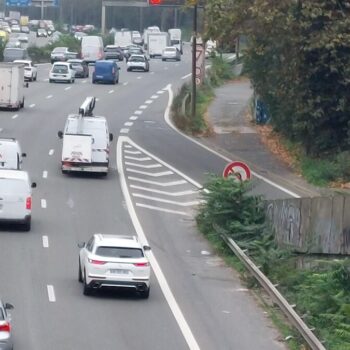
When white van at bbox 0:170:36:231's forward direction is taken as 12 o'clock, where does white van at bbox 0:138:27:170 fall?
white van at bbox 0:138:27:170 is roughly at 12 o'clock from white van at bbox 0:170:36:231.

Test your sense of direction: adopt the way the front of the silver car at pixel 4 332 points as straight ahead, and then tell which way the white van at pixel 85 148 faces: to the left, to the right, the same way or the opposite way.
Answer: the same way

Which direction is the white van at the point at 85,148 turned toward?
away from the camera

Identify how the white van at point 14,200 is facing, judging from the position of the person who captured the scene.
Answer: facing away from the viewer

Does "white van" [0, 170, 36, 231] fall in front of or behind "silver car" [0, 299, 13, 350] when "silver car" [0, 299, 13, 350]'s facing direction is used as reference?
in front

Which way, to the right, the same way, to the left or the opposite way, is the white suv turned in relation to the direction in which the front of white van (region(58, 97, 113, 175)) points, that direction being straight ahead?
the same way

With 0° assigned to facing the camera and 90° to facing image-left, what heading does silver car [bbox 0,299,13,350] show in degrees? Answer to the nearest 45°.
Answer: approximately 180°

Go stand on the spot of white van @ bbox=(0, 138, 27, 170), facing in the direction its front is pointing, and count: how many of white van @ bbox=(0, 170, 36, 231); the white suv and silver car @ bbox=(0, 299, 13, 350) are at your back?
3

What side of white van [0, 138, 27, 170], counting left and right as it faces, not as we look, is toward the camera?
back

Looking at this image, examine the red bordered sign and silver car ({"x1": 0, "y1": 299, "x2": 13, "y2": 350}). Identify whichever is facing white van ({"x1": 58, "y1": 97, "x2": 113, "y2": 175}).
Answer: the silver car

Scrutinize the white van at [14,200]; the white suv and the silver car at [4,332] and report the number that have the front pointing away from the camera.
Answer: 3

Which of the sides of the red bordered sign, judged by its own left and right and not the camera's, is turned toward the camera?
front

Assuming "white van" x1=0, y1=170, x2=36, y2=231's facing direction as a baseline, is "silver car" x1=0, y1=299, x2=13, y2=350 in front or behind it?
behind

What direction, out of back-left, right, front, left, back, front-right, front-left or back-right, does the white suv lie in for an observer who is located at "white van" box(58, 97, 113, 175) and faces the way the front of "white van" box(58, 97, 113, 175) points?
back

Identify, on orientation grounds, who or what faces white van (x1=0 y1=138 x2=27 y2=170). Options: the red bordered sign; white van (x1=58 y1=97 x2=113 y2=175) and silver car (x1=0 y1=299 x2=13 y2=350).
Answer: the silver car

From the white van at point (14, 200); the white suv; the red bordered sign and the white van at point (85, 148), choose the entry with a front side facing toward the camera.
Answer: the red bordered sign

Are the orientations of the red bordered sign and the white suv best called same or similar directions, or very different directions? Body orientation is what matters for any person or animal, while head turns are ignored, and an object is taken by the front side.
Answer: very different directions

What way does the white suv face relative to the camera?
away from the camera

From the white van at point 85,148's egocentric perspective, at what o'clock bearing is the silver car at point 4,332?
The silver car is roughly at 6 o'clock from the white van.

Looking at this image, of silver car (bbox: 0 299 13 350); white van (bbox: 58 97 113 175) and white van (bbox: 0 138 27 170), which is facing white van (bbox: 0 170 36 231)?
the silver car
